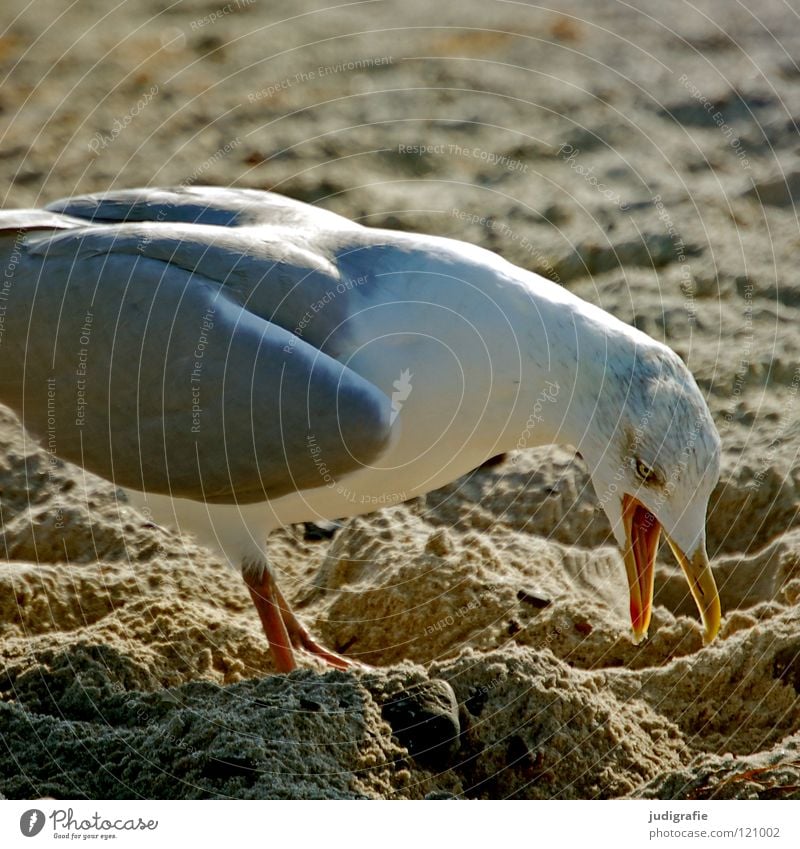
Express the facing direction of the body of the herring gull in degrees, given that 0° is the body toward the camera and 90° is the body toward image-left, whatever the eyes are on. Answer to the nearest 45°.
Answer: approximately 270°

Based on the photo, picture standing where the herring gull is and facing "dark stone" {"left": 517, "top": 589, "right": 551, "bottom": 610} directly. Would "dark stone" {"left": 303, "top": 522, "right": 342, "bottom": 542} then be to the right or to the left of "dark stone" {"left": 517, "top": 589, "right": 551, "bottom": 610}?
left

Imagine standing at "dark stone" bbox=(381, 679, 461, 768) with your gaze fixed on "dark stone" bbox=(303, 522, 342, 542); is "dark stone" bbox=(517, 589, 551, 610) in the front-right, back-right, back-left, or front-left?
front-right

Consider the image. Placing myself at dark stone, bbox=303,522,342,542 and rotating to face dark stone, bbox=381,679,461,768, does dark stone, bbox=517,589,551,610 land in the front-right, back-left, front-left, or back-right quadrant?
front-left

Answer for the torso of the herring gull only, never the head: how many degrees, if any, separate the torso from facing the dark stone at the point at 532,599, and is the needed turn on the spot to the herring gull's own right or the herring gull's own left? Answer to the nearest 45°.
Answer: approximately 45° to the herring gull's own left

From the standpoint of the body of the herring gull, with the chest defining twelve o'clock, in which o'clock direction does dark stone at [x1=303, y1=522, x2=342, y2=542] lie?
The dark stone is roughly at 9 o'clock from the herring gull.
